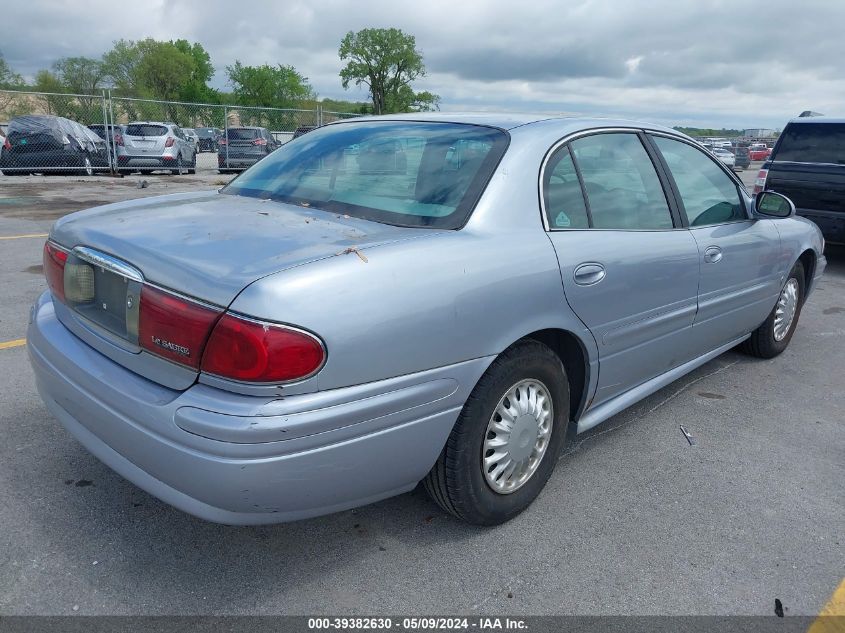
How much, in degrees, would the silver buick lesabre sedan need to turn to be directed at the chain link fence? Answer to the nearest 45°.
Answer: approximately 90° to its left

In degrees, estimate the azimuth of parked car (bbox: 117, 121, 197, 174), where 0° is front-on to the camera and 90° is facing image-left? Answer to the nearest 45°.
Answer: approximately 225°

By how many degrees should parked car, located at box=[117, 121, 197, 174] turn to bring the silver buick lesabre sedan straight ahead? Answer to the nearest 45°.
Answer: approximately 135° to its right

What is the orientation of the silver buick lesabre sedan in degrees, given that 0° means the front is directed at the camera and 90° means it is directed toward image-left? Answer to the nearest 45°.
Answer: approximately 225°

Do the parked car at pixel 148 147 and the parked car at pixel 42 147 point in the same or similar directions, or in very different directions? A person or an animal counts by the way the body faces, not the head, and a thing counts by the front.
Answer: same or similar directions

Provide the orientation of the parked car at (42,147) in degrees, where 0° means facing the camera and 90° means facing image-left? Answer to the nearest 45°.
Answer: approximately 225°

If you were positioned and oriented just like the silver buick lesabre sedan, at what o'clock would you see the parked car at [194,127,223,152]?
The parked car is roughly at 10 o'clock from the silver buick lesabre sedan.

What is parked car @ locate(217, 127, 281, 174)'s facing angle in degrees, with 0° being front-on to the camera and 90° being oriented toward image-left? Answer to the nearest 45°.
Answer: approximately 225°

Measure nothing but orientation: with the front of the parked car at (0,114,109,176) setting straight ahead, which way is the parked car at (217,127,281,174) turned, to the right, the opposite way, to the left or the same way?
the same way

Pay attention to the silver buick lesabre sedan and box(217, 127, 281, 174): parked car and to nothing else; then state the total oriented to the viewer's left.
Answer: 0

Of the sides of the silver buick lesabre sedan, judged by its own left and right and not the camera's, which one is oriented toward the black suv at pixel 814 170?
front
